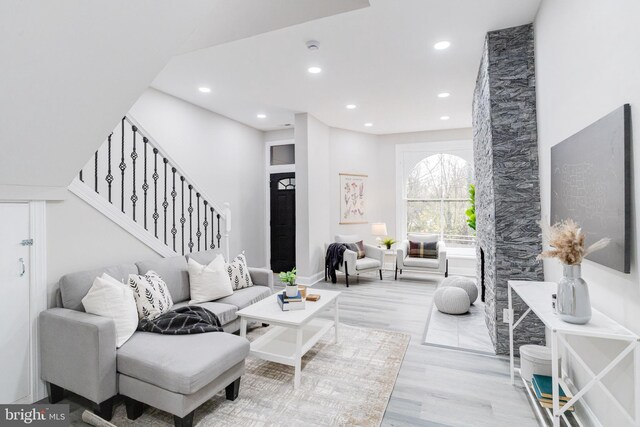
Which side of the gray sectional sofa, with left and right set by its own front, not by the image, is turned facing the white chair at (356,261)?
left

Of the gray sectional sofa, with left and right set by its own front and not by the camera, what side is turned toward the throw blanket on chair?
left

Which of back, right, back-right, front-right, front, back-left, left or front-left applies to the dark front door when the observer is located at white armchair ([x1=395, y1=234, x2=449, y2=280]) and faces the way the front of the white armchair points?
right

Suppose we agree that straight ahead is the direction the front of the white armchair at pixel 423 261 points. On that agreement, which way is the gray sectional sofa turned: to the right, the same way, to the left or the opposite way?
to the left

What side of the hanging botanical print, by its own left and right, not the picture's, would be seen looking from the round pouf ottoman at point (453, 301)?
front

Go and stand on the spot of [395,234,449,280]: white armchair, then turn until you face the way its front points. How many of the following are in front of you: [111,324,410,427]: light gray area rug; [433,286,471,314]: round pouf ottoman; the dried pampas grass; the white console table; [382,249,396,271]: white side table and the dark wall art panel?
5

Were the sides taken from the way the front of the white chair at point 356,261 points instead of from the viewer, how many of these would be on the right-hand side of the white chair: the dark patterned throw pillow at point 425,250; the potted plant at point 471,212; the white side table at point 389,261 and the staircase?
1

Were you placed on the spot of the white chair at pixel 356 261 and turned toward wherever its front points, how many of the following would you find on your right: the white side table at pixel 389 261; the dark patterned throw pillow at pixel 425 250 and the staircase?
1

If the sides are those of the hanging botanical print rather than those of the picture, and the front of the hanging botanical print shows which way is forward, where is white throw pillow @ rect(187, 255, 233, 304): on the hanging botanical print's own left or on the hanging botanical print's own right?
on the hanging botanical print's own right

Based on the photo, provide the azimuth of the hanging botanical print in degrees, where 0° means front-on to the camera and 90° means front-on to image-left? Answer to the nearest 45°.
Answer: approximately 315°
